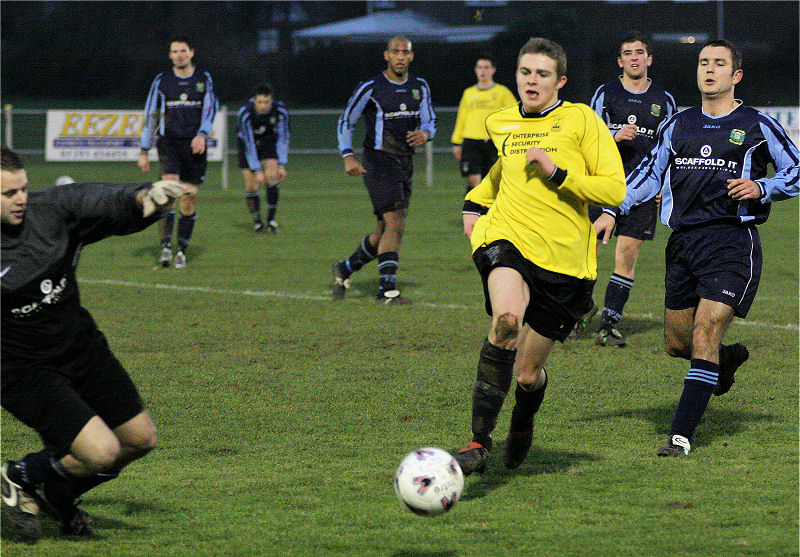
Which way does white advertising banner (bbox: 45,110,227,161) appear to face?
toward the camera

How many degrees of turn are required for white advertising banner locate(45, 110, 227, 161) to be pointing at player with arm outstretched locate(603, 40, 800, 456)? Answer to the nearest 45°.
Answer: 0° — it already faces them

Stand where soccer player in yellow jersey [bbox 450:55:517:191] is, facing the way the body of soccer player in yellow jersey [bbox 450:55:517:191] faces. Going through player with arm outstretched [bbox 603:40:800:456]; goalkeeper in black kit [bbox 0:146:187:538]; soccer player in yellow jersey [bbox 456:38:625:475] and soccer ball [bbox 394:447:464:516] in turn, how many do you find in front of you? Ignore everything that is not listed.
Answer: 4

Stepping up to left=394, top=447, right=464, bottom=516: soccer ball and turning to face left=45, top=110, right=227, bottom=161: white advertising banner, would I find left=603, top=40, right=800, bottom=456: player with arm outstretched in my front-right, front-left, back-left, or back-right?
front-right

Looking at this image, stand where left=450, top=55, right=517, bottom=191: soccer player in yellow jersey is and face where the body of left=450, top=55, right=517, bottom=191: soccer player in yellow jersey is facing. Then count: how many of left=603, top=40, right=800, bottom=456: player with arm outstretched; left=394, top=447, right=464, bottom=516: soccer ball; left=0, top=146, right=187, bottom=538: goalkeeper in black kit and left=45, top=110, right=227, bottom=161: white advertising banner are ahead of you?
3

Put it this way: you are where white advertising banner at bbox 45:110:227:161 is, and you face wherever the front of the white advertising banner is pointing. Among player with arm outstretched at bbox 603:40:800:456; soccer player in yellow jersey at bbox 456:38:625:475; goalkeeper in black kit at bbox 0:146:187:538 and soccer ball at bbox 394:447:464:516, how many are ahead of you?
4

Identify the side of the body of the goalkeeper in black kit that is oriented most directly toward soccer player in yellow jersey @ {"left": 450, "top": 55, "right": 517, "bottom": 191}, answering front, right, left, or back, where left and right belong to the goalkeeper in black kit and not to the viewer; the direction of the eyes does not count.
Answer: left

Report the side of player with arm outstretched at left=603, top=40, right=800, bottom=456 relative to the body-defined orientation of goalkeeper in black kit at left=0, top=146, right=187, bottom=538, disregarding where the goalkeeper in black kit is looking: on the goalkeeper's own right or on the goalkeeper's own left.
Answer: on the goalkeeper's own left

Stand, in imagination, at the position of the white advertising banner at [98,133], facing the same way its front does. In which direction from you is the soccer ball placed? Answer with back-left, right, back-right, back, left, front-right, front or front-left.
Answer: front

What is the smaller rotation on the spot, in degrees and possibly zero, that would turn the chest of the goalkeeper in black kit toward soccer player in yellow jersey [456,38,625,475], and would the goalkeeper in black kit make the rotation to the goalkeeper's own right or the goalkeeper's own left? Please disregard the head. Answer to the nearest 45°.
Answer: approximately 45° to the goalkeeper's own left

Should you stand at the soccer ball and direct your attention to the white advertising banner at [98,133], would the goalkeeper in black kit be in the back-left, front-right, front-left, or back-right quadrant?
front-left

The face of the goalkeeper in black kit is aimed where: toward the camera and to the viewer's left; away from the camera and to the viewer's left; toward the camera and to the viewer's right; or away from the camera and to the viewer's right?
toward the camera and to the viewer's right

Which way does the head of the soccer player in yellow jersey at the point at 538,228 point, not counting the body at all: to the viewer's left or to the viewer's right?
to the viewer's left

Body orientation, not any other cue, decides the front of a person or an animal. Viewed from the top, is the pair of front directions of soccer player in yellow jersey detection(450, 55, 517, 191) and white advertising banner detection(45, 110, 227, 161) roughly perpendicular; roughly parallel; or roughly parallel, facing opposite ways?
roughly parallel

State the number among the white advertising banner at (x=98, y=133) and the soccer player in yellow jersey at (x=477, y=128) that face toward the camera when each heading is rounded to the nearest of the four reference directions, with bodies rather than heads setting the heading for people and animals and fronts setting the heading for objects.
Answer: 2

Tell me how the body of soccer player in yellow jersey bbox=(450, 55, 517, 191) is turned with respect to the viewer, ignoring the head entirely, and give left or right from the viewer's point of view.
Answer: facing the viewer

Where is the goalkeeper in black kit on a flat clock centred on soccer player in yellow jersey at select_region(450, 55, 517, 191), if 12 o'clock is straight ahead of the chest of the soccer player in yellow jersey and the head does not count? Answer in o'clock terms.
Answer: The goalkeeper in black kit is roughly at 12 o'clock from the soccer player in yellow jersey.

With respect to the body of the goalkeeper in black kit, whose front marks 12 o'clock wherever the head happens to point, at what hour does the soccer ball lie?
The soccer ball is roughly at 11 o'clock from the goalkeeper in black kit.

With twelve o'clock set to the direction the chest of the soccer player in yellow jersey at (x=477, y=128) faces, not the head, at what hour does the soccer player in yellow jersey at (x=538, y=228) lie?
the soccer player in yellow jersey at (x=538, y=228) is roughly at 12 o'clock from the soccer player in yellow jersey at (x=477, y=128).
